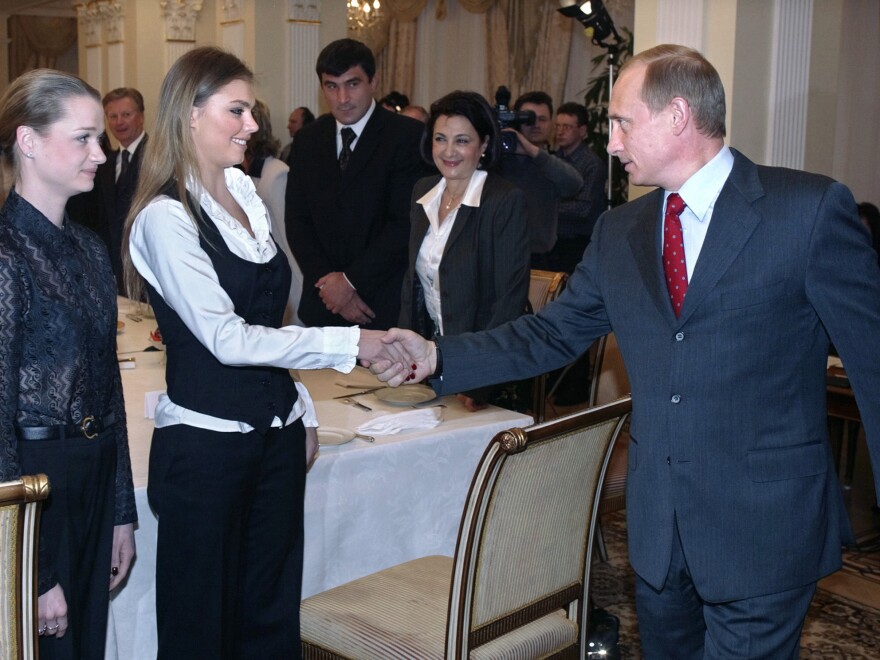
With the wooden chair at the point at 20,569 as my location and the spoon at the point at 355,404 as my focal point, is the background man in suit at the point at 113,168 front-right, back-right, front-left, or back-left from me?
front-left

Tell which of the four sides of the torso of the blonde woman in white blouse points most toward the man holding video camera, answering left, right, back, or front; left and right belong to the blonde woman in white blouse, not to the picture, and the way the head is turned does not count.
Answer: left

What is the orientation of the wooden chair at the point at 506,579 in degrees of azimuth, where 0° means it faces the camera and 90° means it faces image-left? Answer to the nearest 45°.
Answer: approximately 135°

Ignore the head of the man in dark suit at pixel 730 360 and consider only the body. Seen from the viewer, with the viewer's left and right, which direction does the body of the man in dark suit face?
facing the viewer and to the left of the viewer

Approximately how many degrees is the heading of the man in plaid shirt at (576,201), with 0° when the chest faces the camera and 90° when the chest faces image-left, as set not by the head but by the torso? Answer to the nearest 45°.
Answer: approximately 45°

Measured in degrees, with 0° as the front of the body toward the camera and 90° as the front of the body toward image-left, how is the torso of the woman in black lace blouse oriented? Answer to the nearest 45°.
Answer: approximately 315°

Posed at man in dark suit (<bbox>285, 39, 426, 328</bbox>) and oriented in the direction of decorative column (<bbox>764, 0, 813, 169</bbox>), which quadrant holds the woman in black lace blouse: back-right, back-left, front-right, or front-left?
back-right

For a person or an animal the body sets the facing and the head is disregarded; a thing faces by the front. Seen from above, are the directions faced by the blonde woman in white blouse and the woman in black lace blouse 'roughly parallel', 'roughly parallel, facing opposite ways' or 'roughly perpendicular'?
roughly parallel

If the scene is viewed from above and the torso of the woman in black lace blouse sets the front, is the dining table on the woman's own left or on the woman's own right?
on the woman's own left

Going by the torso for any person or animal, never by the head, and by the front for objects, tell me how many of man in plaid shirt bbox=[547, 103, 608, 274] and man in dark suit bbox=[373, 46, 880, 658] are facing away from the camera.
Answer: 0

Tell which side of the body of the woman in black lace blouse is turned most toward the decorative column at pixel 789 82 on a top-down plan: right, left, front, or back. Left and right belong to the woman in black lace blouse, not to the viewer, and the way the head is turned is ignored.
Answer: left

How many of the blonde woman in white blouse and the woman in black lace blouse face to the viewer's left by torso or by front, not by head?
0

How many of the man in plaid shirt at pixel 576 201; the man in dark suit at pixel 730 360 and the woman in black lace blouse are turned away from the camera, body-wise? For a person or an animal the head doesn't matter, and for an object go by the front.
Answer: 0

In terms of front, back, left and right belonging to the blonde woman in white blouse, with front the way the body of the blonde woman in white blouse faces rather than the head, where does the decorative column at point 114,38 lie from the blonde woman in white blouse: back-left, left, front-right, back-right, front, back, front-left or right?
back-left

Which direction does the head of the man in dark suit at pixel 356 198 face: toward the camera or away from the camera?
toward the camera

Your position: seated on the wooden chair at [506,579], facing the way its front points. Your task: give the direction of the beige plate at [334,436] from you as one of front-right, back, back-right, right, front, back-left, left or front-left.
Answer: front

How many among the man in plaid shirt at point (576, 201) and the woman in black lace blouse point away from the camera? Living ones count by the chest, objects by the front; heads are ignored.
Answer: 0

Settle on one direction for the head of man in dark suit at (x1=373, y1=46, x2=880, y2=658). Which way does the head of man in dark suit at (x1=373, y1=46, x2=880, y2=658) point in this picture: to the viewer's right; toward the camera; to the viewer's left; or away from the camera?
to the viewer's left
